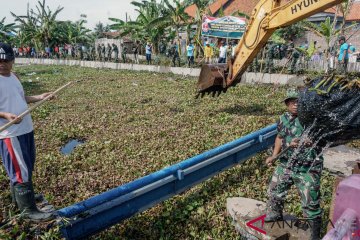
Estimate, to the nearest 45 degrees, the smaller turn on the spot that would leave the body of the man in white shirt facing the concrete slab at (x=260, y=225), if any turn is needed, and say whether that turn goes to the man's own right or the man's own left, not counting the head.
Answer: approximately 45° to the man's own left

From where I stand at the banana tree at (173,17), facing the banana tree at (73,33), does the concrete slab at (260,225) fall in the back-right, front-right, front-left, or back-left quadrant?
back-left

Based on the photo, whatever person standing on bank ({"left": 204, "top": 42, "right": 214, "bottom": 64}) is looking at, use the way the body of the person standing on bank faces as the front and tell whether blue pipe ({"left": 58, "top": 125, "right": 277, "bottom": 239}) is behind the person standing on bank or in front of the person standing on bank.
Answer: in front

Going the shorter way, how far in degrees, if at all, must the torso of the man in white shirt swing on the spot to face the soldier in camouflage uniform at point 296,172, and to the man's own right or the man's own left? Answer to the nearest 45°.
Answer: approximately 45° to the man's own left

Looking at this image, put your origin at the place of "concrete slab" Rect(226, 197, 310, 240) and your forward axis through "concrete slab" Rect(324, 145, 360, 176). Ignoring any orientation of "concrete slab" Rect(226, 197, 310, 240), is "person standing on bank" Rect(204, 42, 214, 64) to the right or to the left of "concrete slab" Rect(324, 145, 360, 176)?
left

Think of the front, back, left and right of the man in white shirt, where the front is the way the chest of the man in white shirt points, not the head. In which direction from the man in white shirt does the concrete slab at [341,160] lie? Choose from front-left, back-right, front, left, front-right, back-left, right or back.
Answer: front-left

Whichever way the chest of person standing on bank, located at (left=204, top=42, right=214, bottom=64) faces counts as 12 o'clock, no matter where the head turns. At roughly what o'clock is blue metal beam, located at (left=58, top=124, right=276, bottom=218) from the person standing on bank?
The blue metal beam is roughly at 12 o'clock from the person standing on bank.

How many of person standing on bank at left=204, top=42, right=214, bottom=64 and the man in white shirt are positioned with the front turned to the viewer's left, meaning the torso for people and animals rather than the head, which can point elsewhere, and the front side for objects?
0

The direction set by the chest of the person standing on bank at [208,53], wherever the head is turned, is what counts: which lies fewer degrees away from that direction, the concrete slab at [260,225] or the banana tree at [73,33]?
the concrete slab

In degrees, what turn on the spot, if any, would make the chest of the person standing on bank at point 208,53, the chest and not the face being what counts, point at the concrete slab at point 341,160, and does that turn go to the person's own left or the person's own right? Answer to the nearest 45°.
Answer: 0° — they already face it

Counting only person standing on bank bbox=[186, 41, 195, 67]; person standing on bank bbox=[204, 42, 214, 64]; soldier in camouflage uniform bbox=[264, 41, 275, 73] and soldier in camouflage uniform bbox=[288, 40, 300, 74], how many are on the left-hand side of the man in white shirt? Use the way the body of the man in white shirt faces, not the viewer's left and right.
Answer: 4

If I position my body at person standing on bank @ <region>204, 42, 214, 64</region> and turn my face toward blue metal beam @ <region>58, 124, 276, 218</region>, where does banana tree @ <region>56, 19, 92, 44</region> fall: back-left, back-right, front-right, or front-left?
back-right

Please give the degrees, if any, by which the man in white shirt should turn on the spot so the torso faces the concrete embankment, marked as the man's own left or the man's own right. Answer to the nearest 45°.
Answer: approximately 90° to the man's own left

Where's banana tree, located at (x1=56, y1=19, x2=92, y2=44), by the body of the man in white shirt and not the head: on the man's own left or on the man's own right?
on the man's own left

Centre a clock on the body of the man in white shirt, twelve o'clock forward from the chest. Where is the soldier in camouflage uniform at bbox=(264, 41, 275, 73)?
The soldier in camouflage uniform is roughly at 9 o'clock from the man in white shirt.

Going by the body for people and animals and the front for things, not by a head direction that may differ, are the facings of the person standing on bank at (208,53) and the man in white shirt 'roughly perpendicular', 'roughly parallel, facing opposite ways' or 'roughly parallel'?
roughly perpendicular
